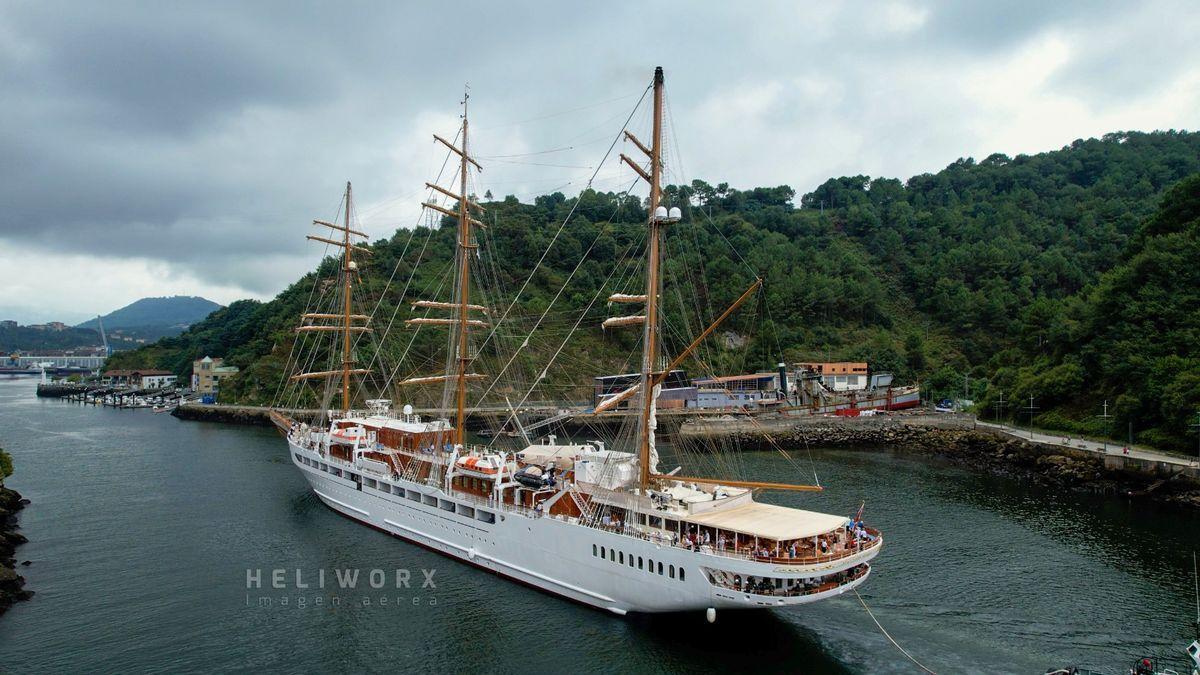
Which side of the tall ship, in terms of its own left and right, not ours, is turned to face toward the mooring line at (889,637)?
back

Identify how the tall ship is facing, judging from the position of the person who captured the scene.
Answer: facing away from the viewer and to the left of the viewer
